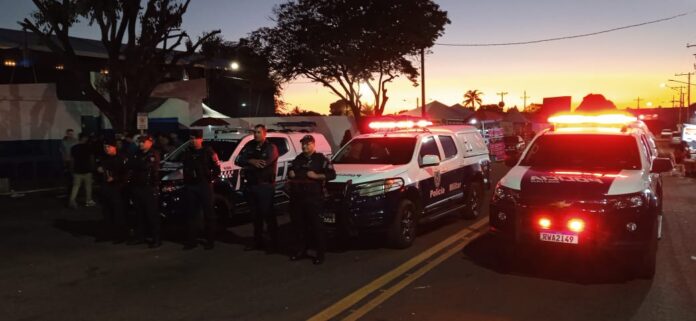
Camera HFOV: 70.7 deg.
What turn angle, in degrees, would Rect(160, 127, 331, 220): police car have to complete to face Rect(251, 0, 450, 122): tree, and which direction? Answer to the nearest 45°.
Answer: approximately 135° to its right

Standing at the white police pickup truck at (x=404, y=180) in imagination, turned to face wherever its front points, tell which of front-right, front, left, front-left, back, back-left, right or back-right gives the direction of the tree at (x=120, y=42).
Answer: right

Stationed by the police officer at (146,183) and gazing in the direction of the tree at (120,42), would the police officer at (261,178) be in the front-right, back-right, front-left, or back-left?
back-right

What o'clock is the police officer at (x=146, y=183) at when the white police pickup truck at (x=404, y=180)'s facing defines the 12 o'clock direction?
The police officer is roughly at 1 o'clock from the white police pickup truck.

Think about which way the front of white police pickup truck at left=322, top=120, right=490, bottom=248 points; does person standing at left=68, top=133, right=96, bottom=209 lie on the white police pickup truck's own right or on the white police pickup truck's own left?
on the white police pickup truck's own right

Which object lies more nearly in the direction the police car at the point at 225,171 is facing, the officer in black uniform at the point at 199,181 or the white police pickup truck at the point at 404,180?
the officer in black uniform

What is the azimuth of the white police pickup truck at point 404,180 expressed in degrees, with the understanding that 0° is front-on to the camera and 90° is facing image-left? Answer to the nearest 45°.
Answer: approximately 45°

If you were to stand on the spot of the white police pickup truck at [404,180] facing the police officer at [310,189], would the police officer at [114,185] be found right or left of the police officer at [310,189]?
right

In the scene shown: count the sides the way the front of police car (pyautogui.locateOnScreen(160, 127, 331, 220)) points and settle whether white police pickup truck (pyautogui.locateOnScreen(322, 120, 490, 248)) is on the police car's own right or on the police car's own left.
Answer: on the police car's own left

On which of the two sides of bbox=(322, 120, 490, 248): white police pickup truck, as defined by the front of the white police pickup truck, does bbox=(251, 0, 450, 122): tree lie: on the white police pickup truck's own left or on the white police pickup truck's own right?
on the white police pickup truck's own right

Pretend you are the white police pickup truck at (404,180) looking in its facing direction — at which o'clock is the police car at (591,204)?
The police car is roughly at 9 o'clock from the white police pickup truck.

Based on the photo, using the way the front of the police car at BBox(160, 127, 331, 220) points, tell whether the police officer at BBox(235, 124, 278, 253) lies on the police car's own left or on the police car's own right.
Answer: on the police car's own left
